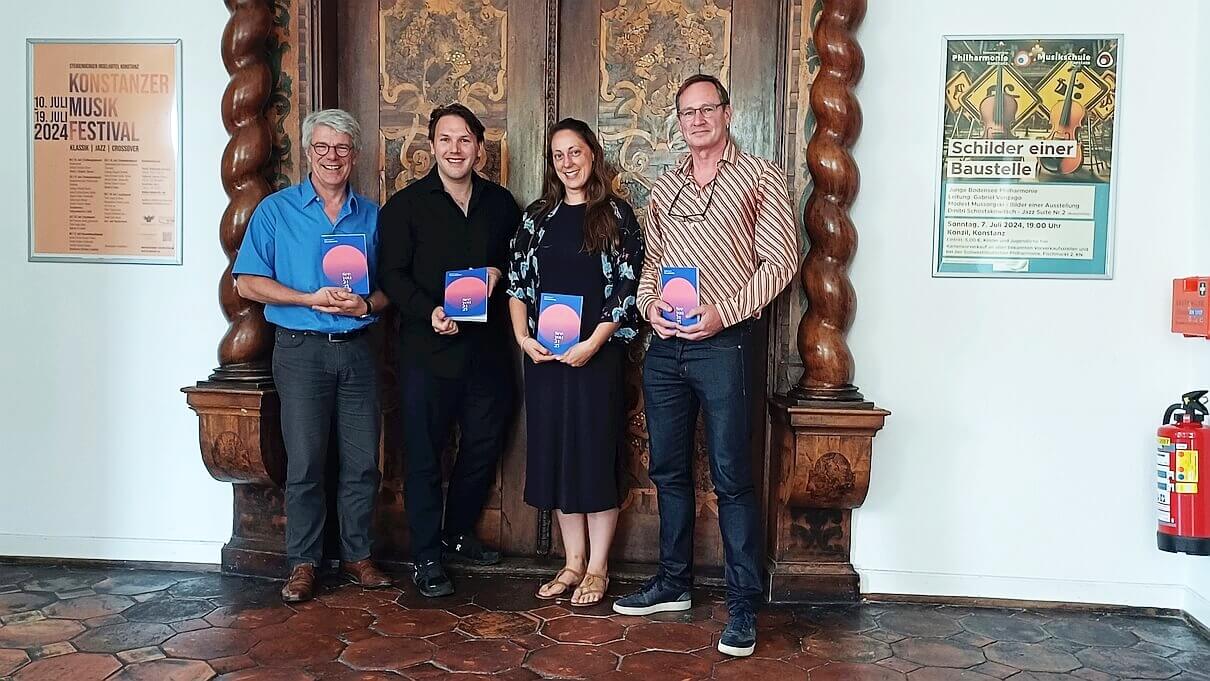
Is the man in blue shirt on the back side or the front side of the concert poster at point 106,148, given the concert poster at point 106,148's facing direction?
on the front side

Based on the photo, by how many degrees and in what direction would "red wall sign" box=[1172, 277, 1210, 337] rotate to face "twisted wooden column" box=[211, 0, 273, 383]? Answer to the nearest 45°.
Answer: approximately 45° to its right

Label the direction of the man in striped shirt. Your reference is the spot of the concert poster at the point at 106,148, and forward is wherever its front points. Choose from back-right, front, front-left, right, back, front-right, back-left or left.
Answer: front-left

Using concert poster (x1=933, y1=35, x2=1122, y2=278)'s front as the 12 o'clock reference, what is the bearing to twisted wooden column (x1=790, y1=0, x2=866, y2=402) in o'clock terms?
The twisted wooden column is roughly at 2 o'clock from the concert poster.

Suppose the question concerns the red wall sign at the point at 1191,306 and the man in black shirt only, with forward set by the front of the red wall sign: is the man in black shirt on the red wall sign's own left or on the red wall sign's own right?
on the red wall sign's own right

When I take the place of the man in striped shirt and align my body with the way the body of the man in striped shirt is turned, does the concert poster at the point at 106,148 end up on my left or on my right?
on my right

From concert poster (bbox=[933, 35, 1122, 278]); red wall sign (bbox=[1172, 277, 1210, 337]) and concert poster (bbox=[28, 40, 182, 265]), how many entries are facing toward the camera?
3

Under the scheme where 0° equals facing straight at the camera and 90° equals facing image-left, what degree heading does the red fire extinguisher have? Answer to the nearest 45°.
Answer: approximately 45°

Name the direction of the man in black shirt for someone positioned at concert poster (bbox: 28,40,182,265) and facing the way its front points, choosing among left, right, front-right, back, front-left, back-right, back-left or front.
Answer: front-left

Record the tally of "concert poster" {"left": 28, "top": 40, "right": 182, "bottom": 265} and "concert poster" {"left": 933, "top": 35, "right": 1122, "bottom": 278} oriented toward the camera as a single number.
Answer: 2

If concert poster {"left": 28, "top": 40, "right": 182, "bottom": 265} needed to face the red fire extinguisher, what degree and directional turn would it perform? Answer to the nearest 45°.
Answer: approximately 45° to its left
